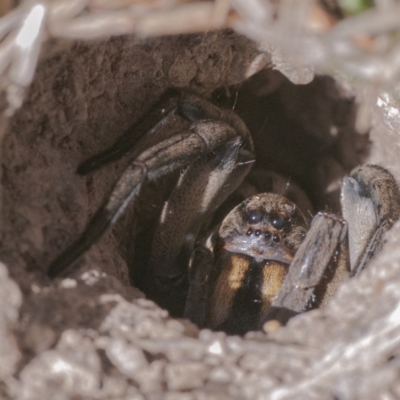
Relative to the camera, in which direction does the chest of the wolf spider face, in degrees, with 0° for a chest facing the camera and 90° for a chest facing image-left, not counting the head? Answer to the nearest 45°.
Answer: approximately 0°
